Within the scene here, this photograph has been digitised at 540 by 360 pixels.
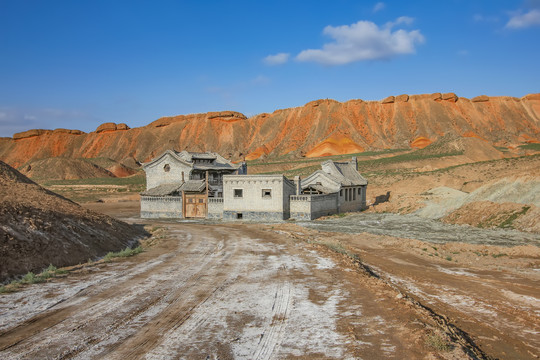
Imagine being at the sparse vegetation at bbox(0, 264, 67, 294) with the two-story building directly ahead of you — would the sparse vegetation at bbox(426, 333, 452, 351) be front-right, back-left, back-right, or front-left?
back-right

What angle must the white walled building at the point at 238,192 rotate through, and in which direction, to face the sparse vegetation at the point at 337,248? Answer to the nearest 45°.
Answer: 0° — it already faces it

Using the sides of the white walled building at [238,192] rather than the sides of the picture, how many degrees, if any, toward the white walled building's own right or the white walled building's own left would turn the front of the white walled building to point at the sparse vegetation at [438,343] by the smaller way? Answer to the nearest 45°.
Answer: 0° — it already faces it

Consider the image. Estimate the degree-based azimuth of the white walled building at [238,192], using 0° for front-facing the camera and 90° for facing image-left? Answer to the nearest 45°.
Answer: approximately 0°

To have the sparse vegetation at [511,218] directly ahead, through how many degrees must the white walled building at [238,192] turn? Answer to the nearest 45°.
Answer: approximately 45° to its left
